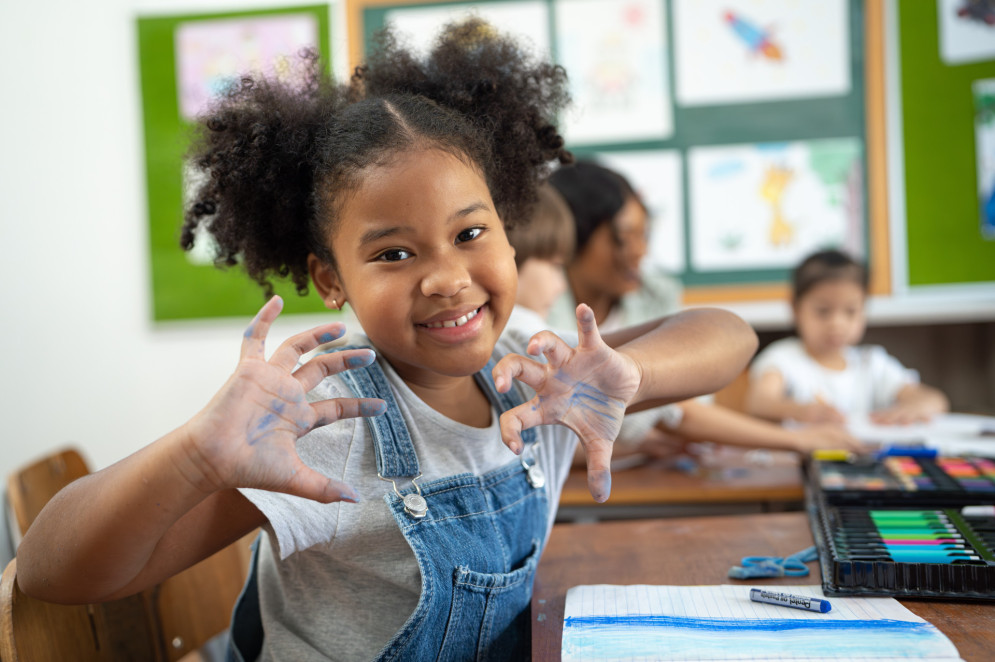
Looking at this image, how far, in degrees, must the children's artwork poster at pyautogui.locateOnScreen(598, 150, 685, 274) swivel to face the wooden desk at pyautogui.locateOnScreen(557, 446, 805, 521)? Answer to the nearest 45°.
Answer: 0° — it already faces it

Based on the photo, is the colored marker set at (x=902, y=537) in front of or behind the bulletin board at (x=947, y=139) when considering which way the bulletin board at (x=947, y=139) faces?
in front

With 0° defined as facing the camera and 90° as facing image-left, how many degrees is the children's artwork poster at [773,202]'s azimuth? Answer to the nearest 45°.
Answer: approximately 0°

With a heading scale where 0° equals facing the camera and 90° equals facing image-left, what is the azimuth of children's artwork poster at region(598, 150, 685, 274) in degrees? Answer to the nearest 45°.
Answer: approximately 0°

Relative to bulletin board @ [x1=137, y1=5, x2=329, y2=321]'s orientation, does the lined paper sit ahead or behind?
ahead

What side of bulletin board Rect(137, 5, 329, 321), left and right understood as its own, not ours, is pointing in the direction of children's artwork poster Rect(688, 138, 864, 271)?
left

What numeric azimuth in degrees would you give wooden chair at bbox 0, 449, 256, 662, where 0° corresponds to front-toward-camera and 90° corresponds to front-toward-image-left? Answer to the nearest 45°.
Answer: approximately 315°

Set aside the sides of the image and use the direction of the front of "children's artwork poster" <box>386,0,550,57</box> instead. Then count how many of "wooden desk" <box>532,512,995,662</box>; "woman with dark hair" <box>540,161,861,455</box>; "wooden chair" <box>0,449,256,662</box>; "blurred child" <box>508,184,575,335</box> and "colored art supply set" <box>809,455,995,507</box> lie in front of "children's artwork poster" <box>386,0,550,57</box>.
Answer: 5
